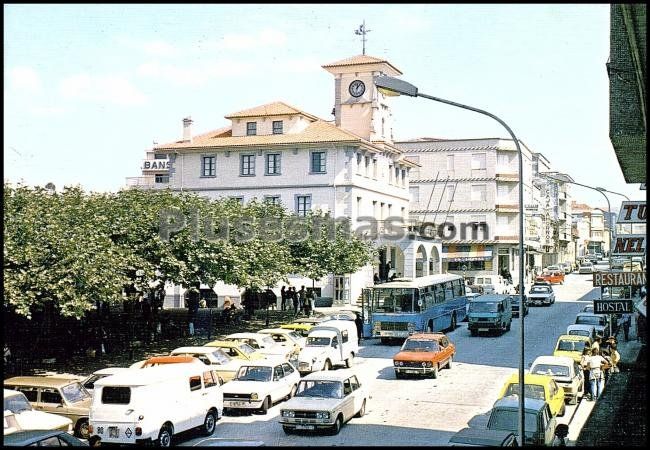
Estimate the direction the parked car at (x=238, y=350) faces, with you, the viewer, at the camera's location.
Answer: facing the viewer and to the right of the viewer

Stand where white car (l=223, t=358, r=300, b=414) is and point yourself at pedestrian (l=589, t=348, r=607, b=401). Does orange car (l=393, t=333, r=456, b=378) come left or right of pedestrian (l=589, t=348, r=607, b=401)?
left

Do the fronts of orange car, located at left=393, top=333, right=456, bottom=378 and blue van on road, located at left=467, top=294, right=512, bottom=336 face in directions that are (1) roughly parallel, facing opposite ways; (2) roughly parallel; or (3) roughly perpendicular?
roughly parallel

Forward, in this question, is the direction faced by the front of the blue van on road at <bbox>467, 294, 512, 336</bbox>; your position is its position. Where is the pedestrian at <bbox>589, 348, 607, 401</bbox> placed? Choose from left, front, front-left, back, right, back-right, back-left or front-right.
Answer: front-left

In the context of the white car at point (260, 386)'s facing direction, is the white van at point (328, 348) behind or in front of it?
behind

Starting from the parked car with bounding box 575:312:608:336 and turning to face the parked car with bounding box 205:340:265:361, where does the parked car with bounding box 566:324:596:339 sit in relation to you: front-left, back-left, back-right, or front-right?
front-left

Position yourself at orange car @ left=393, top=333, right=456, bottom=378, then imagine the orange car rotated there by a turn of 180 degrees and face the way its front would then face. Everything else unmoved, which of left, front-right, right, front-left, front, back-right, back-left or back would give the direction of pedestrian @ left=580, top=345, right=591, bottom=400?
right

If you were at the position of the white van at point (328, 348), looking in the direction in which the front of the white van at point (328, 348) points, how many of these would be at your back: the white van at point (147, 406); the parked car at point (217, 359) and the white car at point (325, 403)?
0

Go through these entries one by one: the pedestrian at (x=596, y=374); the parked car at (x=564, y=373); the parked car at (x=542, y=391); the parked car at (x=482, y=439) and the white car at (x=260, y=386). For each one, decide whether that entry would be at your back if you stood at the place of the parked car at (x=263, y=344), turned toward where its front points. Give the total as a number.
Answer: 0

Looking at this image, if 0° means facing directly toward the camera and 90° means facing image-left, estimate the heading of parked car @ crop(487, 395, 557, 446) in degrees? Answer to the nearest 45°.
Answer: approximately 225°
